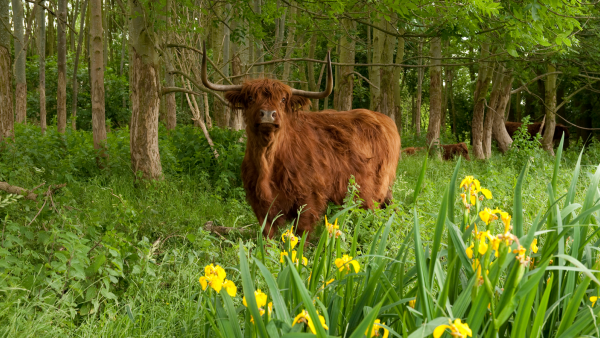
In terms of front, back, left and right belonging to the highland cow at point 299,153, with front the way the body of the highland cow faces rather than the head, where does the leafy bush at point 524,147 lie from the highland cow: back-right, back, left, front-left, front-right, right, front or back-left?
back

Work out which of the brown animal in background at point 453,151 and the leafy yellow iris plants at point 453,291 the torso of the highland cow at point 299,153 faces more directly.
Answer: the leafy yellow iris plants

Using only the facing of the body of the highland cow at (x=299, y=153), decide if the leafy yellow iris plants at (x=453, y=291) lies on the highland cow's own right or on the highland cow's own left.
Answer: on the highland cow's own left

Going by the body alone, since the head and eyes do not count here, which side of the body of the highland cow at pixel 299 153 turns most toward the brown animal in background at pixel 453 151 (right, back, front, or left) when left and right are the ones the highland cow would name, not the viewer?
back

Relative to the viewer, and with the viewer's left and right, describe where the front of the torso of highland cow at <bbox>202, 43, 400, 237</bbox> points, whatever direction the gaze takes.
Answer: facing the viewer and to the left of the viewer
